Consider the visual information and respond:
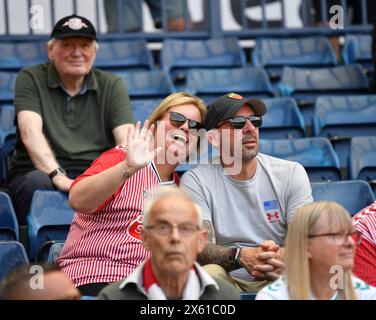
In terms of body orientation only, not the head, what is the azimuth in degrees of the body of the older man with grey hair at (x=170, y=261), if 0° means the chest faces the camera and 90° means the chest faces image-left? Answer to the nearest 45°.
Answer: approximately 0°

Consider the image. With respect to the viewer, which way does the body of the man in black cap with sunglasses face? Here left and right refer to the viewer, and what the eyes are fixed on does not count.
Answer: facing the viewer and to the right of the viewer

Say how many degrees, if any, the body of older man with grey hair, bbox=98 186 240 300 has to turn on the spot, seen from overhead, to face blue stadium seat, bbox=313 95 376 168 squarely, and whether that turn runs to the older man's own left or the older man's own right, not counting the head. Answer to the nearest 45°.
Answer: approximately 180°

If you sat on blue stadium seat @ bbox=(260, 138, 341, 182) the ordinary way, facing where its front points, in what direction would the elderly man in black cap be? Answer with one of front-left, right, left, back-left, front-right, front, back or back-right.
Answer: right

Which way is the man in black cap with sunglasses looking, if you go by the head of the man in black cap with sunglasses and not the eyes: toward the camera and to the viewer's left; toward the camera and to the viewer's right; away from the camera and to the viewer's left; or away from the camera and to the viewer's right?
toward the camera and to the viewer's right

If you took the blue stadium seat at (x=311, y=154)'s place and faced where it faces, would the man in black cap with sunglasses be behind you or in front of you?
in front

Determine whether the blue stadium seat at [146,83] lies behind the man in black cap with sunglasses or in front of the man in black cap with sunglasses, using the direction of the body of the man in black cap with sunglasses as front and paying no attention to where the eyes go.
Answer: behind

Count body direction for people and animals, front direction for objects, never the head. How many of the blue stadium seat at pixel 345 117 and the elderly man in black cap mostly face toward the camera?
2

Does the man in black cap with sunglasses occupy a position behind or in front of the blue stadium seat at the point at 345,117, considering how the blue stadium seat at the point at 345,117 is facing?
in front

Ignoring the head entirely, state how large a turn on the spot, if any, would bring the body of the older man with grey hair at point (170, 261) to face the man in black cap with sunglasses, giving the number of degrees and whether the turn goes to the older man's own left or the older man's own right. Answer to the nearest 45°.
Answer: approximately 180°

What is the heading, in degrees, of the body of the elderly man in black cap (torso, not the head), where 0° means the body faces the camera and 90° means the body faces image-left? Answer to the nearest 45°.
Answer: approximately 0°
